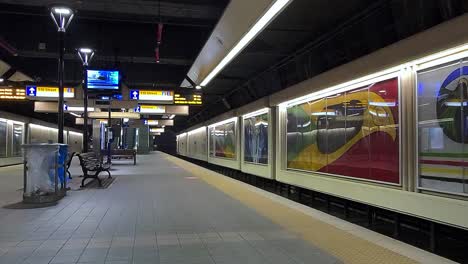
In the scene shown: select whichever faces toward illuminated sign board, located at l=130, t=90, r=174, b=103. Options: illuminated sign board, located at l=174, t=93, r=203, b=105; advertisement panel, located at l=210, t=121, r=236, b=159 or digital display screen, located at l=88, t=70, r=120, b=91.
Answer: the advertisement panel

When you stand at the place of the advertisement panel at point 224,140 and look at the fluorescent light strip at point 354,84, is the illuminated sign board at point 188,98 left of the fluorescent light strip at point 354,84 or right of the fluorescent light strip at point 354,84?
right

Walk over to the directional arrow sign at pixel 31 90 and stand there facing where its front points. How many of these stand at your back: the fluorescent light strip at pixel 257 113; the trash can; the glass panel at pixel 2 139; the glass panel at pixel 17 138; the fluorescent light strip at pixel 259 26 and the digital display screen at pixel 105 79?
2

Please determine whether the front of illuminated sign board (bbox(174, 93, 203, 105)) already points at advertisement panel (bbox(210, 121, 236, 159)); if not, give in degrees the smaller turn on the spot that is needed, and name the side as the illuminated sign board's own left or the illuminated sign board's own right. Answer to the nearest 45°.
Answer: approximately 135° to the illuminated sign board's own left

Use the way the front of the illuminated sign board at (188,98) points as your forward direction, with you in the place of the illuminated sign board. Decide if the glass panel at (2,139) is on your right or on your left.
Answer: on your right

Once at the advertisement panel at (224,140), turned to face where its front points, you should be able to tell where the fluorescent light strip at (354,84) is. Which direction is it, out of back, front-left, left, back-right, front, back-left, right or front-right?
front-left

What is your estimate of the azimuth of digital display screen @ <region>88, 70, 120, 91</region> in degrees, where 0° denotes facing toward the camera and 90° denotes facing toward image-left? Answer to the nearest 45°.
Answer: approximately 0°

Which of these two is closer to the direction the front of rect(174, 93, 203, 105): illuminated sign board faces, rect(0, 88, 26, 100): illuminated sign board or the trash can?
the trash can

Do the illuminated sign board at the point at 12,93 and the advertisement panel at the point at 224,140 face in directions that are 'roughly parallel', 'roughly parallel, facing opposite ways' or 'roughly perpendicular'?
roughly perpendicular

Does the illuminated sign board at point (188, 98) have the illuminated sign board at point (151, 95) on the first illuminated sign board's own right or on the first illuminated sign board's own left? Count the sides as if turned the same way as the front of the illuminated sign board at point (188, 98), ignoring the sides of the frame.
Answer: on the first illuminated sign board's own right
